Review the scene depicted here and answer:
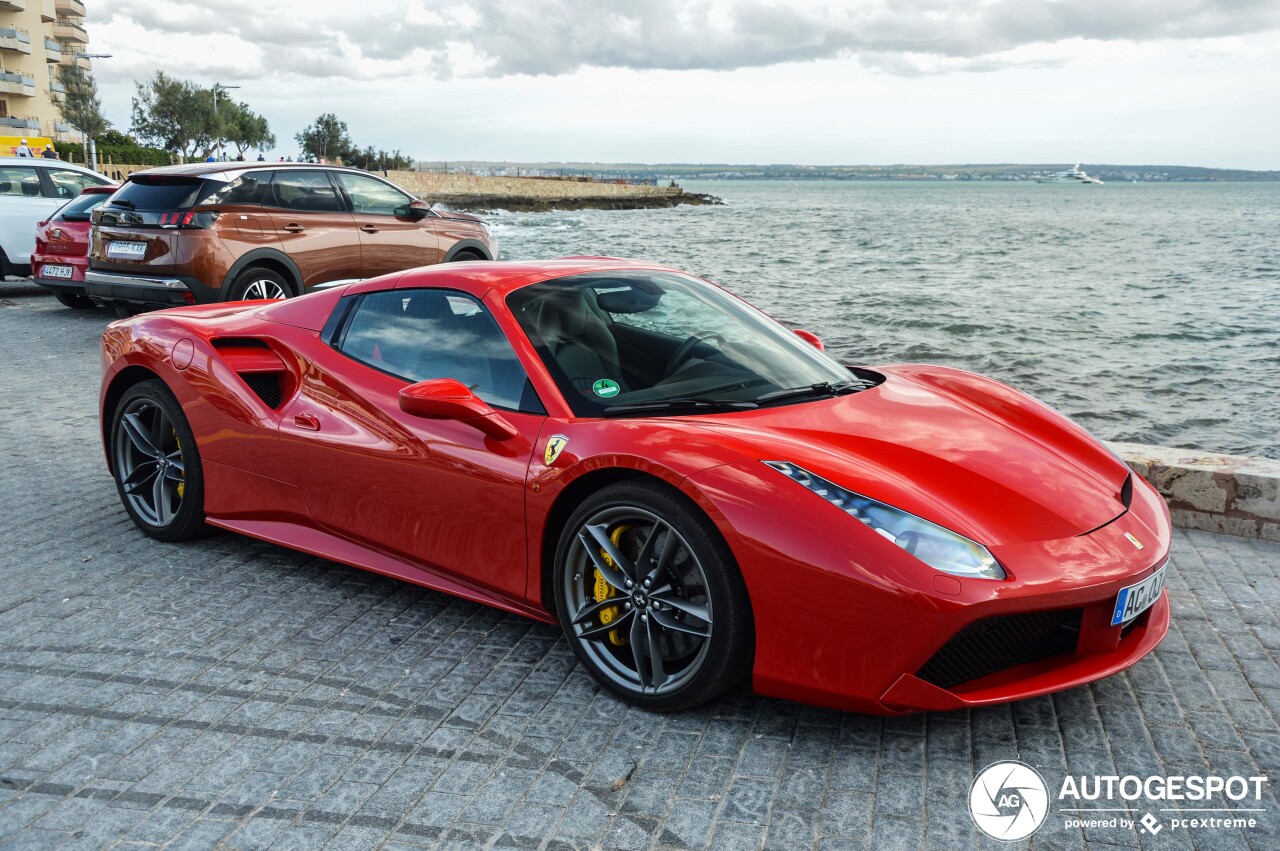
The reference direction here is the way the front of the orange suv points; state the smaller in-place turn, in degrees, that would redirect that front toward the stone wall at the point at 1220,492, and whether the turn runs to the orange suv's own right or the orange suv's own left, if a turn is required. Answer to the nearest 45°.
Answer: approximately 90° to the orange suv's own right

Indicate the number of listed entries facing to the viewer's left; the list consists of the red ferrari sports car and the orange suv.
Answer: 0

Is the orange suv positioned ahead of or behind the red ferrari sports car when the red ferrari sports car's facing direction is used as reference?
behind

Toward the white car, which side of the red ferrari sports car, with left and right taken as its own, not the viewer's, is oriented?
back

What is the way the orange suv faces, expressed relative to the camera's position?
facing away from the viewer and to the right of the viewer

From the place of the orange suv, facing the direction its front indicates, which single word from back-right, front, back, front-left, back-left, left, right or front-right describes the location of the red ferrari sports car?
back-right

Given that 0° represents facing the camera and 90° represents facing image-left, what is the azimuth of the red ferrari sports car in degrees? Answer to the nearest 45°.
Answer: approximately 315°

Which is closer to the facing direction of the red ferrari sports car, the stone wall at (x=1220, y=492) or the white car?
the stone wall

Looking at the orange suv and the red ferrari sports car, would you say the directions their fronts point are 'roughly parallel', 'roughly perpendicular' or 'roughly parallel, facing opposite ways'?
roughly perpendicular

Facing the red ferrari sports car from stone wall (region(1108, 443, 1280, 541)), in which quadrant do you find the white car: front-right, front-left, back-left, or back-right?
front-right
